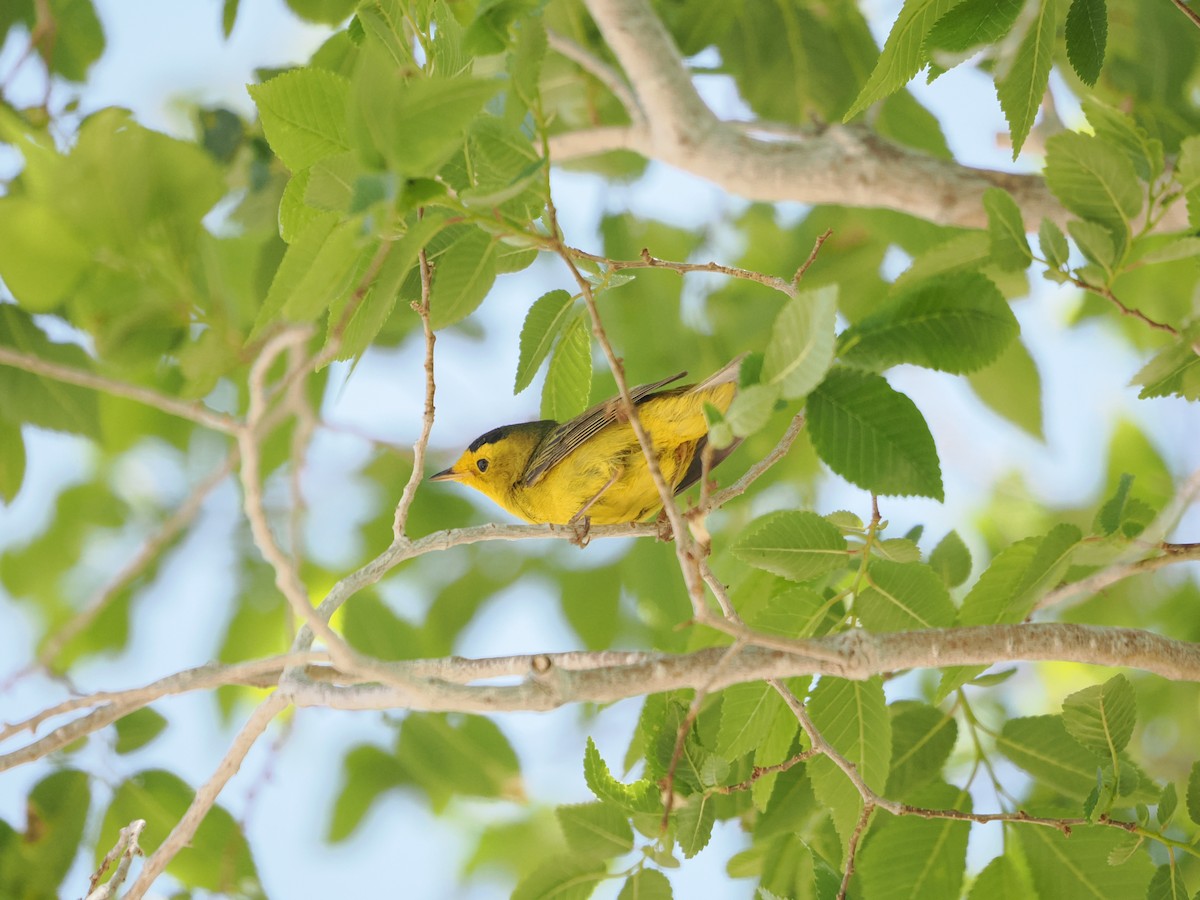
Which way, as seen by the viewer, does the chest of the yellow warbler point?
to the viewer's left

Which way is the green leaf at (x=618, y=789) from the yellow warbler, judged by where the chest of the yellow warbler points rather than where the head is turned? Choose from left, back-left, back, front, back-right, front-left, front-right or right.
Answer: left

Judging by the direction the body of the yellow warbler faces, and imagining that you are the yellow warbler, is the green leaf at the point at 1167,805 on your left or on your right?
on your left

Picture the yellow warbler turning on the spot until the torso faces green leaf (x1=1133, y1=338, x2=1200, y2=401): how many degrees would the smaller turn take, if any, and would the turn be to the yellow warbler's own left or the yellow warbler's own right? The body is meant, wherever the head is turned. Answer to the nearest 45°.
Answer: approximately 135° to the yellow warbler's own left

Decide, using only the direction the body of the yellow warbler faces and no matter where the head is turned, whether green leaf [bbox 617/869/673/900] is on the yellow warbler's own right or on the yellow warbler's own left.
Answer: on the yellow warbler's own left
